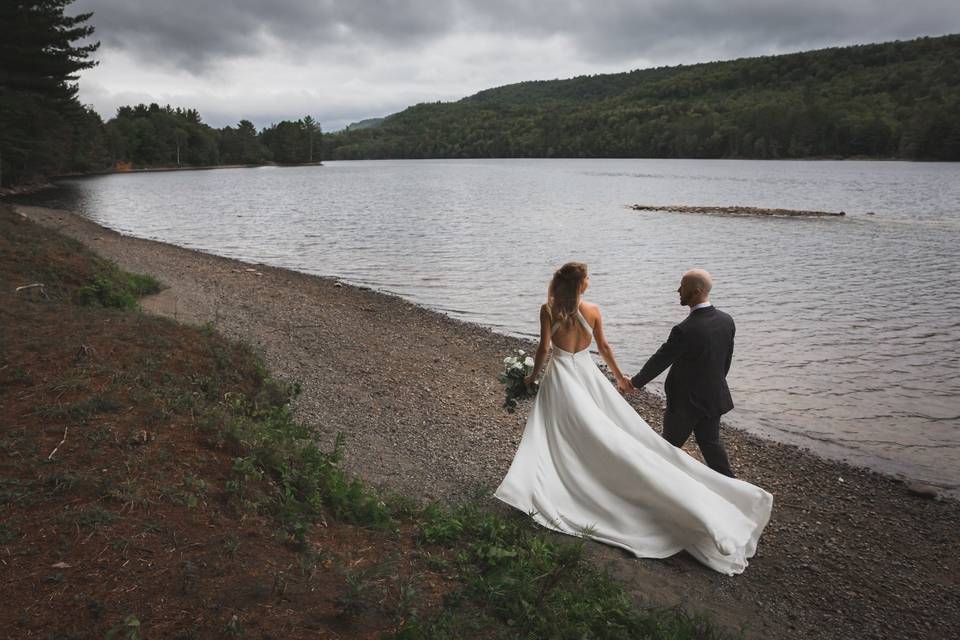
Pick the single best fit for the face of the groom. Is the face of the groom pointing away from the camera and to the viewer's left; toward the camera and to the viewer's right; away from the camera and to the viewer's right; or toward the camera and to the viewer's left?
away from the camera and to the viewer's left

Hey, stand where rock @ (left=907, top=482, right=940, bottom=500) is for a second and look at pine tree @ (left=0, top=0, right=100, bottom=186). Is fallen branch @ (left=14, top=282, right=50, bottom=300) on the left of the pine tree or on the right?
left

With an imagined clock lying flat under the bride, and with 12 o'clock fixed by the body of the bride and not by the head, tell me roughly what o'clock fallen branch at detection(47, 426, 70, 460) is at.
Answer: The fallen branch is roughly at 8 o'clock from the bride.

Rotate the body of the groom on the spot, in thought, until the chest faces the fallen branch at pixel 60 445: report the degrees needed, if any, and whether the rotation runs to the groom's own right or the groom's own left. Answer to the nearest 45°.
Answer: approximately 90° to the groom's own left

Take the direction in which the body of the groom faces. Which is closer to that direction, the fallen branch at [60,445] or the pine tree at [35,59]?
the pine tree

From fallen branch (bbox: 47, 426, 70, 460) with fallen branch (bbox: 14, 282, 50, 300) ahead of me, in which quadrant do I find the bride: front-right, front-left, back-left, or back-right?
back-right

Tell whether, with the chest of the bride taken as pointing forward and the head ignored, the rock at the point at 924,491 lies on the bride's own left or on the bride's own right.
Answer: on the bride's own right

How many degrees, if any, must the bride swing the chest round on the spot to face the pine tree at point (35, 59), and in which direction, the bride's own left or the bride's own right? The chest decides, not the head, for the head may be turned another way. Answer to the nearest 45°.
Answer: approximately 45° to the bride's own left

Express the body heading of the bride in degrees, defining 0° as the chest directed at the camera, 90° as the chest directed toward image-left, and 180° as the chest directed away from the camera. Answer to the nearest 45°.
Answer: approximately 180°

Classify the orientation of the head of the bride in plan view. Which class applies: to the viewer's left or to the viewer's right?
to the viewer's right

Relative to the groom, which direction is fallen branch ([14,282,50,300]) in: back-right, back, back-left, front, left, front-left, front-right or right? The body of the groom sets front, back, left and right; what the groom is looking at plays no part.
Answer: front-left

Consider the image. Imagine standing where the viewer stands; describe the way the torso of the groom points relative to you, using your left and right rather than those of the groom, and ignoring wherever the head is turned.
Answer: facing away from the viewer and to the left of the viewer

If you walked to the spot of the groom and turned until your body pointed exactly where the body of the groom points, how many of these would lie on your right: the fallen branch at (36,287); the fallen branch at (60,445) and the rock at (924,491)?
1

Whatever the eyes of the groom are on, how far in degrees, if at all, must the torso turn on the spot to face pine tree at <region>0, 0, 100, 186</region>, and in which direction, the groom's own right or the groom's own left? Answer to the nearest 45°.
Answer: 0° — they already face it
